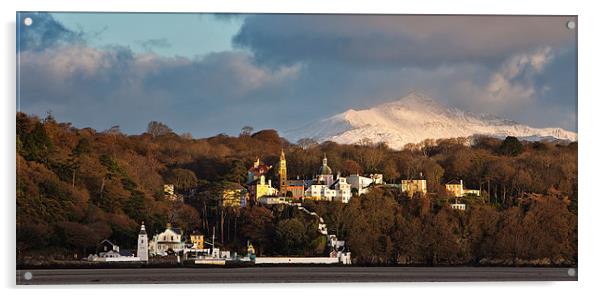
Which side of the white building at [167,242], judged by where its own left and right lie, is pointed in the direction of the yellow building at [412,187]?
left

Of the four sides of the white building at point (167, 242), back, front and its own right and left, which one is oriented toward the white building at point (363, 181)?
left

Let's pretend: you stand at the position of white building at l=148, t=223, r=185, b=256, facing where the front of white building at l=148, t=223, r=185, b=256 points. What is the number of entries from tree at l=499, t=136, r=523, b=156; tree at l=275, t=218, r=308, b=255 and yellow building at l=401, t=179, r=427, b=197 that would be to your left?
3

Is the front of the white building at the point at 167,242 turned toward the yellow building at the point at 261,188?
no

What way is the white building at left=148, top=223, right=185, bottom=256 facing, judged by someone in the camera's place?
facing the viewer

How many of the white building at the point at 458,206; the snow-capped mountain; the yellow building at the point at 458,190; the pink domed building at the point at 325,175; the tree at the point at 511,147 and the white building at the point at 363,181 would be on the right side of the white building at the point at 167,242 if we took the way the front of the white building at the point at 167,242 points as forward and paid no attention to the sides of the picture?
0

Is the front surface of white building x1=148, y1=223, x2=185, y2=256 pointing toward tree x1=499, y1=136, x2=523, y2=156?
no

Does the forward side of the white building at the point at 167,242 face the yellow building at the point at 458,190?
no

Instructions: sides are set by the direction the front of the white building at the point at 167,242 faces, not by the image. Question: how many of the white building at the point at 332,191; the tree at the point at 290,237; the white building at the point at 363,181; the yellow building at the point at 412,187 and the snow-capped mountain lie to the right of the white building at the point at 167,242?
0

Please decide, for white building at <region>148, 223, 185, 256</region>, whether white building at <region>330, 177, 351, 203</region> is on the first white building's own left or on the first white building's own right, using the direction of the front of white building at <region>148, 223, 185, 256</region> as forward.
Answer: on the first white building's own left
